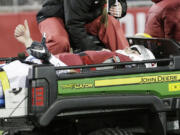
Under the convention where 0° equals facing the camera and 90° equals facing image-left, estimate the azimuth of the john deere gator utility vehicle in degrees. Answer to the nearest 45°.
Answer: approximately 270°
